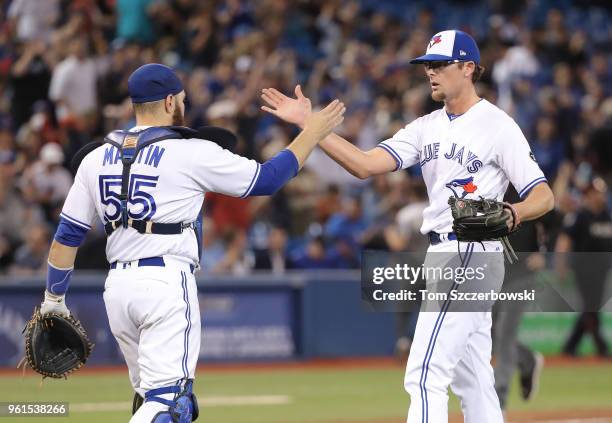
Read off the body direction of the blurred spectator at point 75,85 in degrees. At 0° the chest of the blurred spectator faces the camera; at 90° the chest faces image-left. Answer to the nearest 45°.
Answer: approximately 0°

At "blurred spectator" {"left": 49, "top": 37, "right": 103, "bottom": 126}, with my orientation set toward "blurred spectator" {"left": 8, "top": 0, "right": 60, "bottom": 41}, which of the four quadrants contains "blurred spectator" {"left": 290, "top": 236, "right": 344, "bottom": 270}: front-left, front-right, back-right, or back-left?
back-right

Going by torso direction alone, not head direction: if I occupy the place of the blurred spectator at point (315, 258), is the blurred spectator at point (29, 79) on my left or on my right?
on my right

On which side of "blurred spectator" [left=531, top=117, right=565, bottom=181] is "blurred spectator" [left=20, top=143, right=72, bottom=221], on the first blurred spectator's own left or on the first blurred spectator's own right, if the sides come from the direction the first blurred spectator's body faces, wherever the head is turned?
on the first blurred spectator's own right

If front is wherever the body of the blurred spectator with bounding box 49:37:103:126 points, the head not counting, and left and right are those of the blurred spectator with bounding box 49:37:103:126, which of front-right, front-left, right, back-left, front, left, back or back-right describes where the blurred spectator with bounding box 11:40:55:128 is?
back-right

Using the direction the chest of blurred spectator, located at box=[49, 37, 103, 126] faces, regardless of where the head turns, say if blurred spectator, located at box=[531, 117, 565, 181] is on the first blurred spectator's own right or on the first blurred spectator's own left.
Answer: on the first blurred spectator's own left

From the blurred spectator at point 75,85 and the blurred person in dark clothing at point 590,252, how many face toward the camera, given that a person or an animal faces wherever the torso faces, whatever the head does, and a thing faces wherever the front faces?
2
